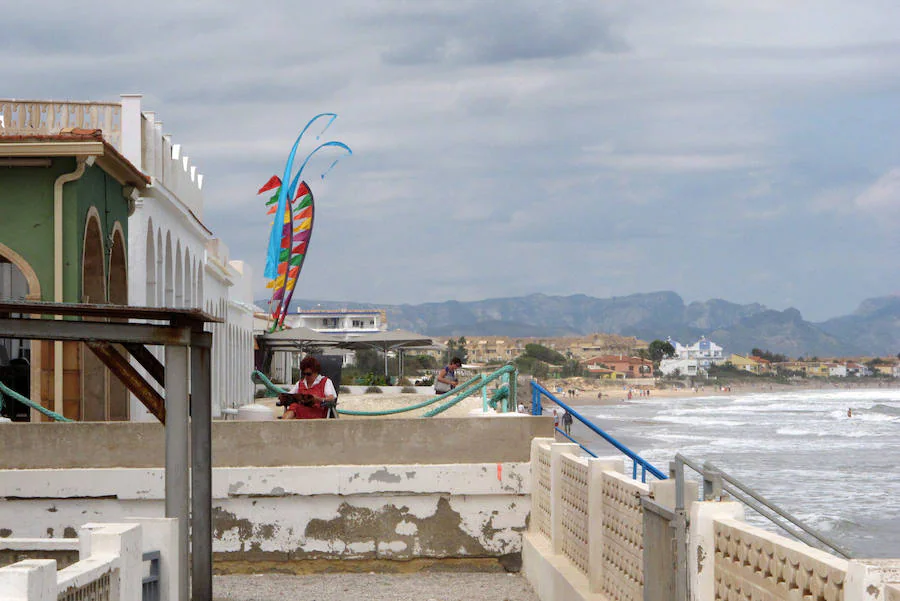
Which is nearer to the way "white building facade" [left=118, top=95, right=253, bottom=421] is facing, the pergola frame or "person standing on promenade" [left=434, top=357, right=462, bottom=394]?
the person standing on promenade

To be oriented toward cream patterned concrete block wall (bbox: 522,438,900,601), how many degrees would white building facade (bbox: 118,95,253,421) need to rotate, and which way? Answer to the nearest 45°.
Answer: approximately 90° to its right

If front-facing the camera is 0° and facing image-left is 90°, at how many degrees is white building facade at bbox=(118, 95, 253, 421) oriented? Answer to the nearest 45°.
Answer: approximately 270°

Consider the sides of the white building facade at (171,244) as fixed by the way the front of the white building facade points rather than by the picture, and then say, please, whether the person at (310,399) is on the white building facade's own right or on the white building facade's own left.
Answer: on the white building facade's own right

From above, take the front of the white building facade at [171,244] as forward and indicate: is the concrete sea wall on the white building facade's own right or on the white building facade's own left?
on the white building facade's own right

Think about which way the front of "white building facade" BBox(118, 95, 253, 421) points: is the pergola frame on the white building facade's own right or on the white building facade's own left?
on the white building facade's own right
